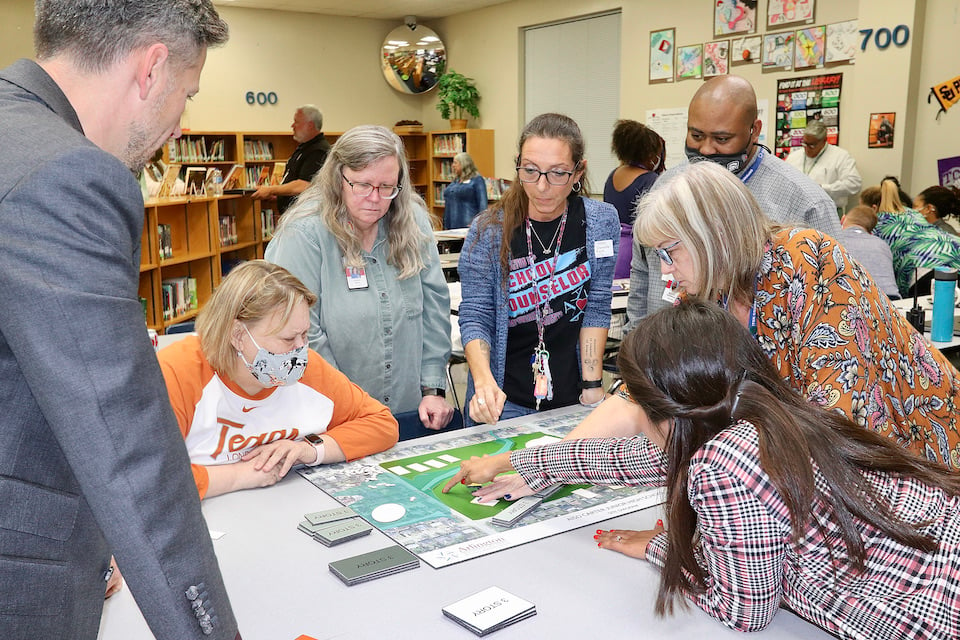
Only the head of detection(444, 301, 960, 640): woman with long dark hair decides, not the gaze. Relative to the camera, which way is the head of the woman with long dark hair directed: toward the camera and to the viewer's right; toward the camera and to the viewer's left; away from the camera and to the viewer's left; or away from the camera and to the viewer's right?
away from the camera and to the viewer's left

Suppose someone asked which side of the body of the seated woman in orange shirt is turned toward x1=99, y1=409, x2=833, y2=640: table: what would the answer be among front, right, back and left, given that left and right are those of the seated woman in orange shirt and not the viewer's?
front

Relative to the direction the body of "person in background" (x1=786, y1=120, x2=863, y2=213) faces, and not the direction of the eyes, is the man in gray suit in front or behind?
in front

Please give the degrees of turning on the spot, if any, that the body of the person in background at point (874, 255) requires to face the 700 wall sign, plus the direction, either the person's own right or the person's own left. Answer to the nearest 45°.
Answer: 0° — they already face it

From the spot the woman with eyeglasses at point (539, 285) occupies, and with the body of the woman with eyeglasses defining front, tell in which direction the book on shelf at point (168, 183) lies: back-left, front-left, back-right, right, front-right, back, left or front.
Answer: back-right

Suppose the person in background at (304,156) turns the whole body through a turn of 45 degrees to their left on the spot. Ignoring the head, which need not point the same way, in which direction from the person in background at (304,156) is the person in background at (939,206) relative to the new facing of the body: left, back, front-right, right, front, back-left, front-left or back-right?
left

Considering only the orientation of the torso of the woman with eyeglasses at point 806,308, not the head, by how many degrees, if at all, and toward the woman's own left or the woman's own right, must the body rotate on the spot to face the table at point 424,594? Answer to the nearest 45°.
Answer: approximately 45° to the woman's own left

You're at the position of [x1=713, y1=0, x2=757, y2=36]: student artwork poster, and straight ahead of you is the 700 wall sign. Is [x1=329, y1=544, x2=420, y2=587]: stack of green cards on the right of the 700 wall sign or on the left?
right

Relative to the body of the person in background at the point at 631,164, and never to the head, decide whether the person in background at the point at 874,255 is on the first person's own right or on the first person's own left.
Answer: on the first person's own right

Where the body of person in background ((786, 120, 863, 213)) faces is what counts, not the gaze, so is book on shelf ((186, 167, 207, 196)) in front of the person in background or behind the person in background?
in front

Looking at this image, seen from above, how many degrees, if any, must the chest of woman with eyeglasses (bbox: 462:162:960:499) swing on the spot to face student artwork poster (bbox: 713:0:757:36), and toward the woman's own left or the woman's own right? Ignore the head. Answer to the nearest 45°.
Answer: approximately 90° to the woman's own right

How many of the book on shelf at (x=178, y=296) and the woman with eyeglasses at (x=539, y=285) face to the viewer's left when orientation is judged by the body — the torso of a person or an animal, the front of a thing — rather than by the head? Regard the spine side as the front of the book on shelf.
0

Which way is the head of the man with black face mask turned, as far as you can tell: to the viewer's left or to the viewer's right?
to the viewer's left

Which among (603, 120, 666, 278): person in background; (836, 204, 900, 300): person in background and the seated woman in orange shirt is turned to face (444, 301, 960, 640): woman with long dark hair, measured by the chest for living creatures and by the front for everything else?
the seated woman in orange shirt

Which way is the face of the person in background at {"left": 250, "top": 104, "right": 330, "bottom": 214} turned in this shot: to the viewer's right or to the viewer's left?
to the viewer's left

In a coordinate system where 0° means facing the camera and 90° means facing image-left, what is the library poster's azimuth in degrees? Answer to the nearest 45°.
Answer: approximately 45°

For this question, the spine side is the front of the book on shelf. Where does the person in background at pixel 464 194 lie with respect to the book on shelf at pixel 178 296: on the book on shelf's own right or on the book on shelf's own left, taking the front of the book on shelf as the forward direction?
on the book on shelf's own left
